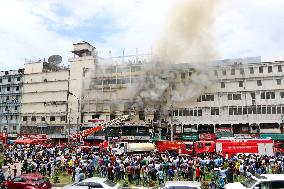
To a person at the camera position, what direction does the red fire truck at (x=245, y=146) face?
facing to the left of the viewer

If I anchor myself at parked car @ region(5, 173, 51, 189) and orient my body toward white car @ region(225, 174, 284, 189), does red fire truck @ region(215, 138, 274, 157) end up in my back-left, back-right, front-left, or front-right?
front-left

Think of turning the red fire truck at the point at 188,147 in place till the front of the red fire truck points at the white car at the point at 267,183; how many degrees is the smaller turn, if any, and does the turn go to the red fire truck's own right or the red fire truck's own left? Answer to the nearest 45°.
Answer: approximately 90° to the red fire truck's own right

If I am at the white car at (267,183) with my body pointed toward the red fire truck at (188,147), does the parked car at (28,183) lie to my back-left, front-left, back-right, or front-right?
front-left

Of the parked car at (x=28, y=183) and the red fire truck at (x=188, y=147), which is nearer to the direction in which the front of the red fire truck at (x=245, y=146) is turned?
the red fire truck

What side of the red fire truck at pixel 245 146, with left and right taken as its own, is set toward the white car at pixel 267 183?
left

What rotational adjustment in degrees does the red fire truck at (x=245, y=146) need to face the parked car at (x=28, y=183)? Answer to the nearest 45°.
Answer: approximately 45° to its left

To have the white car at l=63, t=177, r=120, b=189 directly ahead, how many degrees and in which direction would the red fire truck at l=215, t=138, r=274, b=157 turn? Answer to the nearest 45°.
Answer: approximately 90° to its left

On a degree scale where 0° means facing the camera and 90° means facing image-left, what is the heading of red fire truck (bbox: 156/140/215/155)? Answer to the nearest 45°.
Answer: approximately 270°
